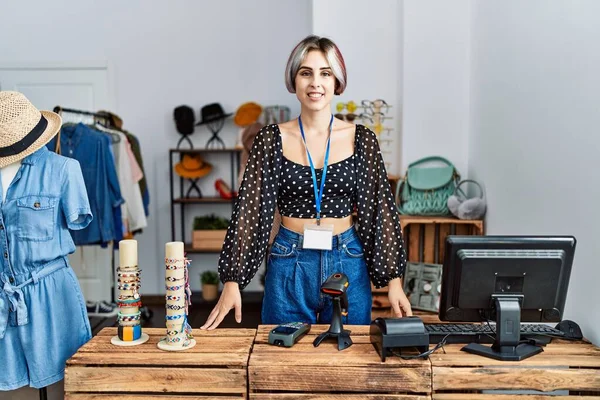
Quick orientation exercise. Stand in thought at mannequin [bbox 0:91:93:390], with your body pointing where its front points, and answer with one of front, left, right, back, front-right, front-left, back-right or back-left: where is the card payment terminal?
front-left

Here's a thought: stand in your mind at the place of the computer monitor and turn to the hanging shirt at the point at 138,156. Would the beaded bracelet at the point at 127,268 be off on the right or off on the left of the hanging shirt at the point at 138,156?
left

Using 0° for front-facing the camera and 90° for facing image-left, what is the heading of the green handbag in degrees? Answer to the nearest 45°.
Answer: approximately 0°
